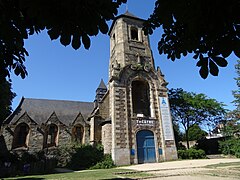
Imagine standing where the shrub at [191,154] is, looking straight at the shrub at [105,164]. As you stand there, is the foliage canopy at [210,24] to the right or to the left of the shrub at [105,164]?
left

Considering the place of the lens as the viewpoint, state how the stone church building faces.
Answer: facing the viewer and to the right of the viewer

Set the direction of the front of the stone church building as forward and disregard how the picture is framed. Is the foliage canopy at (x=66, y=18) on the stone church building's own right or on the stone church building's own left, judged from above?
on the stone church building's own right

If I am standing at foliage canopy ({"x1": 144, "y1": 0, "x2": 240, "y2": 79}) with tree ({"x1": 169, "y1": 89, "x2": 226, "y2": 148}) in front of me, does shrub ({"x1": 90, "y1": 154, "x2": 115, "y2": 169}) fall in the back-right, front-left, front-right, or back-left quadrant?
front-left

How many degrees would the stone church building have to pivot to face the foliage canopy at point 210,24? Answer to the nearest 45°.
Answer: approximately 45° to its right

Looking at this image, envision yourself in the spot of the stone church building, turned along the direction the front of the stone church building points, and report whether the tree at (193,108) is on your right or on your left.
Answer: on your left

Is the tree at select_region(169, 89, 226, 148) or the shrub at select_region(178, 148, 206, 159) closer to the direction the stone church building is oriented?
the shrub
